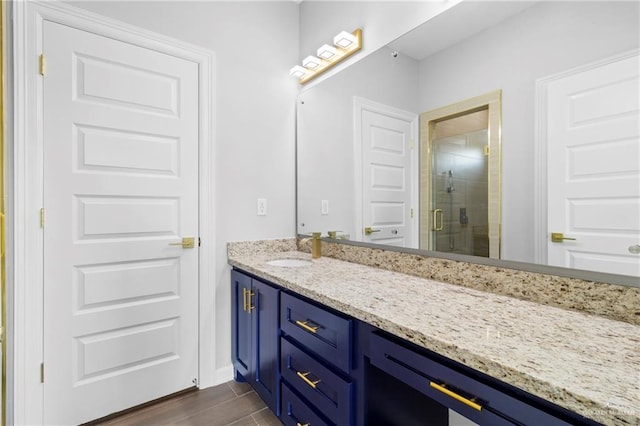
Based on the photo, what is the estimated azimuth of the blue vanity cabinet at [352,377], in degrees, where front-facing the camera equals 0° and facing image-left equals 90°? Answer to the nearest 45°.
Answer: approximately 45°

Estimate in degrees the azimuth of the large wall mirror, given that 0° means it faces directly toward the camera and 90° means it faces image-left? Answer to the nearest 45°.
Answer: approximately 45°

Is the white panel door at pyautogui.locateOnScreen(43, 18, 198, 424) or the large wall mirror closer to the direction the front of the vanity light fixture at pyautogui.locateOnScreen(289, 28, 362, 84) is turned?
the white panel door
